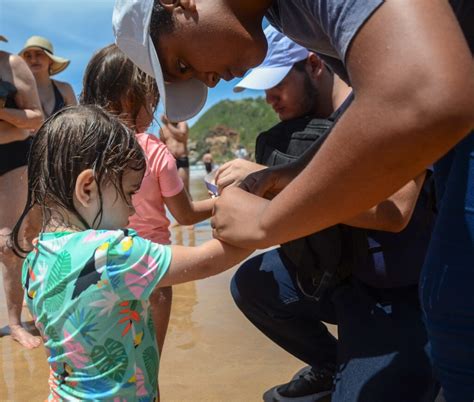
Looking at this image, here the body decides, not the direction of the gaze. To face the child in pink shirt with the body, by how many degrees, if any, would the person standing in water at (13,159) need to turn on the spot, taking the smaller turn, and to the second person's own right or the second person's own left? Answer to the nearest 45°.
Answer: approximately 45° to the second person's own left

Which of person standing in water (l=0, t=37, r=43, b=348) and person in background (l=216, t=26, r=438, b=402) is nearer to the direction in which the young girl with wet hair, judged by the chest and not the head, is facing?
the person in background

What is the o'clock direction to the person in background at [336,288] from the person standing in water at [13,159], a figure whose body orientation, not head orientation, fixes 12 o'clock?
The person in background is roughly at 11 o'clock from the person standing in water.

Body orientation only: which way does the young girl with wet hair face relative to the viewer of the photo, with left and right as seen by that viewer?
facing away from the viewer and to the right of the viewer
